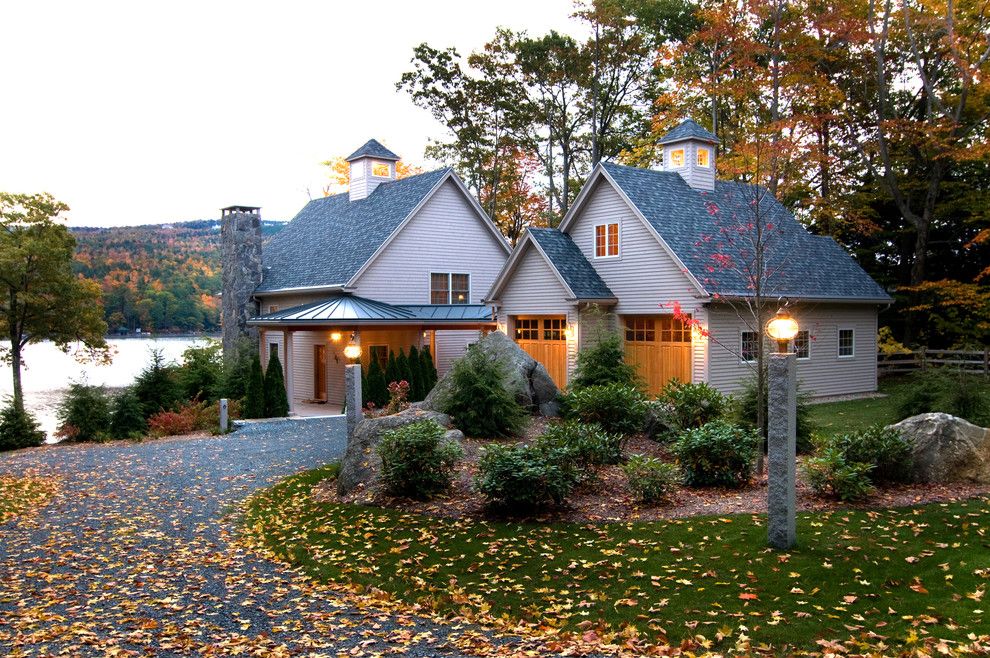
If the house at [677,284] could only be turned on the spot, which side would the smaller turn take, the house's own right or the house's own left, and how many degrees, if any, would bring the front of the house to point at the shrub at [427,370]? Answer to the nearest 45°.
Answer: approximately 45° to the house's own right

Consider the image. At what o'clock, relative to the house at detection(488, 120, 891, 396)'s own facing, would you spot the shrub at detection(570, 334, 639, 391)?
The shrub is roughly at 11 o'clock from the house.

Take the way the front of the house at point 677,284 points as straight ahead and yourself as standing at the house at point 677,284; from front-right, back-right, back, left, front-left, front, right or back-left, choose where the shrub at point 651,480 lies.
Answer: front-left

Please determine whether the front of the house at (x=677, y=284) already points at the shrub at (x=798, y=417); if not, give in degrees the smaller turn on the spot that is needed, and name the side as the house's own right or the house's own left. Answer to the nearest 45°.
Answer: approximately 45° to the house's own left

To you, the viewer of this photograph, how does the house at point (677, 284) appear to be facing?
facing the viewer and to the left of the viewer

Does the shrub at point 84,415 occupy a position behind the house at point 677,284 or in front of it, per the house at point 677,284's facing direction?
in front

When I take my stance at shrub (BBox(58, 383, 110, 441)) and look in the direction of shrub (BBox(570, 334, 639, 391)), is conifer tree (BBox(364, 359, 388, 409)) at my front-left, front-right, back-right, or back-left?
front-left

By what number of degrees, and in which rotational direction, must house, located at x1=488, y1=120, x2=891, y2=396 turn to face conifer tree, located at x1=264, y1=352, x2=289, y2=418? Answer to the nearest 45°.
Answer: approximately 45° to its right

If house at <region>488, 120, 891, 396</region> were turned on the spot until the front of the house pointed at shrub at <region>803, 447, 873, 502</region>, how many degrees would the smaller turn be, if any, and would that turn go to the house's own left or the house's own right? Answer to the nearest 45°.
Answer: approximately 45° to the house's own left

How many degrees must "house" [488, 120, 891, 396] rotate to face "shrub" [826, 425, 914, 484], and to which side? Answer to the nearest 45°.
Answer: approximately 45° to its left

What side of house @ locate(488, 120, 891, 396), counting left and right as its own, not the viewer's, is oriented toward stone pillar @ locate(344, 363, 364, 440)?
front

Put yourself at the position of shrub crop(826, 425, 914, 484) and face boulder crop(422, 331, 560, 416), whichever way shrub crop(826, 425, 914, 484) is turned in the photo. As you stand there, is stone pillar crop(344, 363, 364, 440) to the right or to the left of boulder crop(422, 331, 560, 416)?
left

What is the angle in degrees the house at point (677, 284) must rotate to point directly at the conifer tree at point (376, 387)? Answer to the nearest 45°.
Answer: approximately 45° to its right

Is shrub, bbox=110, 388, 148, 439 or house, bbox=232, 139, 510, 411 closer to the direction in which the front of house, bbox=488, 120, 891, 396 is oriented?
the shrub
